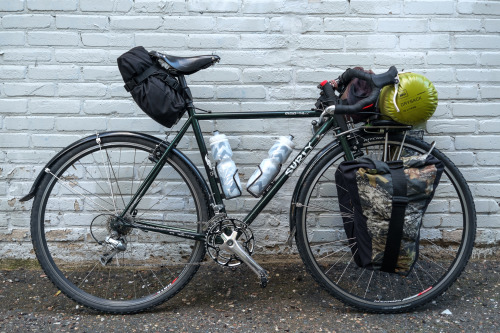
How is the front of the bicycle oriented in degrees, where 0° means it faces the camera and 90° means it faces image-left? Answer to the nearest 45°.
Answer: approximately 270°
